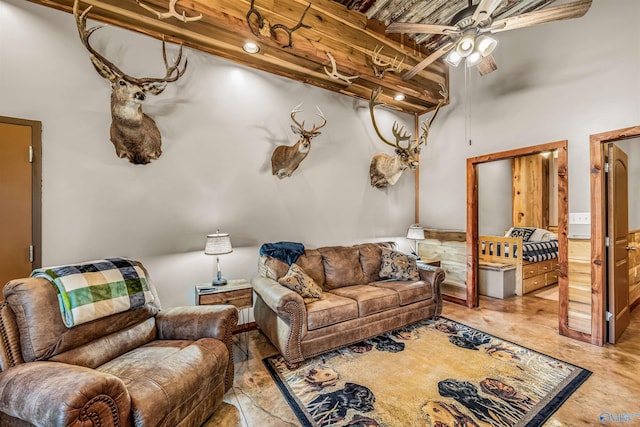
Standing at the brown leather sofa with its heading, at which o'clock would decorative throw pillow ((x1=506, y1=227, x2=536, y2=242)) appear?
The decorative throw pillow is roughly at 9 o'clock from the brown leather sofa.

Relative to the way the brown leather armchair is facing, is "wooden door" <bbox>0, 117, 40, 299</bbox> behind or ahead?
behind

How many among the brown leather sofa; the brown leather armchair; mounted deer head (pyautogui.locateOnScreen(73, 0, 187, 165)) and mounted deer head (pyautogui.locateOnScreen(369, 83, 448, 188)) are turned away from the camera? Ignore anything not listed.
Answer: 0

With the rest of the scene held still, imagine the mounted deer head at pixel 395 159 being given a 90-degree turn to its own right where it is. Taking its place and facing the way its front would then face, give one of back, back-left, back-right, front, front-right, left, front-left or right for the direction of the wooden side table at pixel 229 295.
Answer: front

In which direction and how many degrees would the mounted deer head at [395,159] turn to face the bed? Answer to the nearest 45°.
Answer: approximately 90° to its left

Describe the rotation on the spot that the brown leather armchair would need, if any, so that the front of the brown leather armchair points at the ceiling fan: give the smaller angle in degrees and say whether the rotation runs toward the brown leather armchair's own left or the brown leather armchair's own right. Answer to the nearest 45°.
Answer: approximately 45° to the brown leather armchair's own left

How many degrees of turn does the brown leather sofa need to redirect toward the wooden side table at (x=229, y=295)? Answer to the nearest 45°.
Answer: approximately 135° to its right

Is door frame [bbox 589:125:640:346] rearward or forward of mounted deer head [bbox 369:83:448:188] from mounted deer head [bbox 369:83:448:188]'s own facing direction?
forward

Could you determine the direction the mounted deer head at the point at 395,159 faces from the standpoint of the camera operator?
facing the viewer and to the right of the viewer

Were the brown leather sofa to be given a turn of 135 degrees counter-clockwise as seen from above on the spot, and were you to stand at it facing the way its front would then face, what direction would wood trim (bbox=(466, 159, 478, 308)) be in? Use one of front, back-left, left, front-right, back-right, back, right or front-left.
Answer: front-right

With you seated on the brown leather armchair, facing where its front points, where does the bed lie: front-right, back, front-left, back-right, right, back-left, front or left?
front-left

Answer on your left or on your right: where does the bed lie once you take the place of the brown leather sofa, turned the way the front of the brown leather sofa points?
on your left

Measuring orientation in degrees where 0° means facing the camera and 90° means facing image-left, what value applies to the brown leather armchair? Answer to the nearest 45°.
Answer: approximately 315°

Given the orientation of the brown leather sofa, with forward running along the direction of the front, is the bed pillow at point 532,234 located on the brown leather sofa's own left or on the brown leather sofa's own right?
on the brown leather sofa's own left
